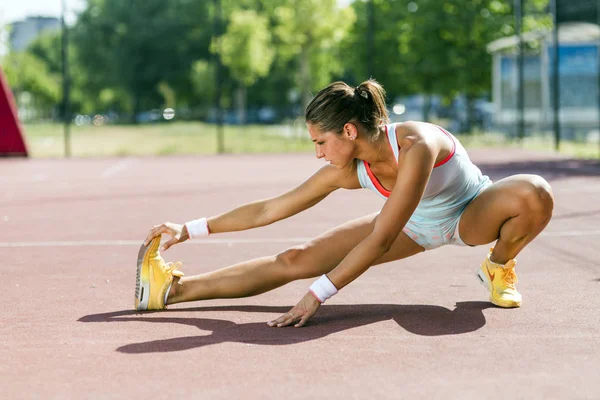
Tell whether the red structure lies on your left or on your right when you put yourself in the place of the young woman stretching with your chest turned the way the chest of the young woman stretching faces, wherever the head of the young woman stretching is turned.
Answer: on your right

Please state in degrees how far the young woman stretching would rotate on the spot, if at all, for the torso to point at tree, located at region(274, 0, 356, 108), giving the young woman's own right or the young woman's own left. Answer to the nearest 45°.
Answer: approximately 135° to the young woman's own right

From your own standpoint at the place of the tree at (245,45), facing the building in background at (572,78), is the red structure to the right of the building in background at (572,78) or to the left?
right

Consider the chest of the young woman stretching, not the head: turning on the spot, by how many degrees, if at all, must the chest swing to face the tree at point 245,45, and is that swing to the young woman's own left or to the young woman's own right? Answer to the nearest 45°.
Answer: approximately 135° to the young woman's own right

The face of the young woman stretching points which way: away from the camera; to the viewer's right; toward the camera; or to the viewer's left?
to the viewer's left

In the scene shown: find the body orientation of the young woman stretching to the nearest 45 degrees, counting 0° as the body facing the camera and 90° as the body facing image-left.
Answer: approximately 45°

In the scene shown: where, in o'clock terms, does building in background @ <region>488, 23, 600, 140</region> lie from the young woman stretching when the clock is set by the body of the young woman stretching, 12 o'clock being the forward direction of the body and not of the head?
The building in background is roughly at 5 o'clock from the young woman stretching.
